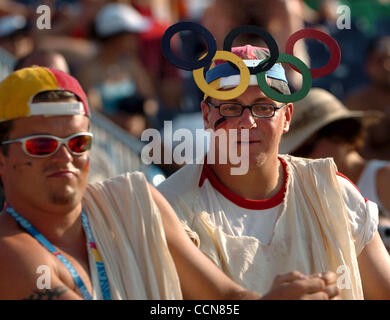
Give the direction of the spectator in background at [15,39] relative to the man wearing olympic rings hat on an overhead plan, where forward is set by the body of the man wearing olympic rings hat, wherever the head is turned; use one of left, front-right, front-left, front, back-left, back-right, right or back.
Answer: back-right

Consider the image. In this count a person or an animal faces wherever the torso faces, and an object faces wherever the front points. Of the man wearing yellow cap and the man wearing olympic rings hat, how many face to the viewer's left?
0

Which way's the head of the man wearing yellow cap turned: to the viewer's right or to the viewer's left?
to the viewer's right

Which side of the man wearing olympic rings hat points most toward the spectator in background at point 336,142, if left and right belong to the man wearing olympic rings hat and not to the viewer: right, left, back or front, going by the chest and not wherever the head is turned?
back

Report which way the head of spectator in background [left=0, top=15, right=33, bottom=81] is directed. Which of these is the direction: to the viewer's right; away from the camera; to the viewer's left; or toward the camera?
toward the camera

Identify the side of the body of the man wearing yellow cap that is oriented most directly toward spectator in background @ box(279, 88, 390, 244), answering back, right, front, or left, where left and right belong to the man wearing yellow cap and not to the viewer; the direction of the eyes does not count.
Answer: left

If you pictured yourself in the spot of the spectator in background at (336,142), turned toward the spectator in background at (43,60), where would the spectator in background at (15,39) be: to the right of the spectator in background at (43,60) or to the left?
right

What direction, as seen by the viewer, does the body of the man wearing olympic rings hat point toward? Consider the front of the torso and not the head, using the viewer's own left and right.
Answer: facing the viewer

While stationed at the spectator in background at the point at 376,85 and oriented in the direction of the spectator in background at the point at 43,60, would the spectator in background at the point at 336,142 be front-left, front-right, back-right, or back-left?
front-left

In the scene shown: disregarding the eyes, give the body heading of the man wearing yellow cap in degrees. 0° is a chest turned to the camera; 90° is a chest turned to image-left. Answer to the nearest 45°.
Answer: approximately 315°

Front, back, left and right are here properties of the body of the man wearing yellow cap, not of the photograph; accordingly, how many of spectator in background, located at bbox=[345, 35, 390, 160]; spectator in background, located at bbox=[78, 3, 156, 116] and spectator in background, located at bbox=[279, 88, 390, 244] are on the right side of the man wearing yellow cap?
0

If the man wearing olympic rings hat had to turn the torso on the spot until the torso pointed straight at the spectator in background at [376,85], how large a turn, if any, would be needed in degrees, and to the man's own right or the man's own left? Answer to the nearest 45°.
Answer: approximately 180°

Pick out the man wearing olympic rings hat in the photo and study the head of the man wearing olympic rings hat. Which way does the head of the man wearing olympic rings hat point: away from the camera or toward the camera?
toward the camera

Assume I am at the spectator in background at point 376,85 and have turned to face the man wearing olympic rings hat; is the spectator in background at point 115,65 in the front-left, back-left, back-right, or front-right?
front-right
